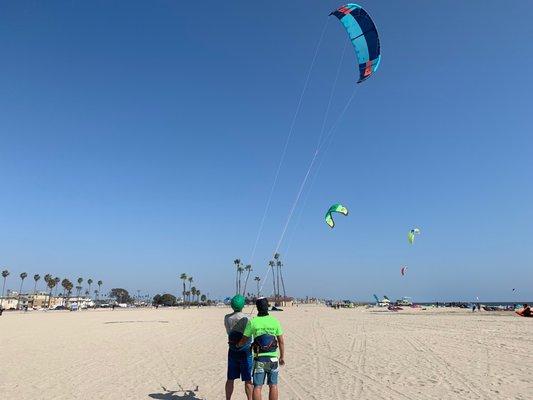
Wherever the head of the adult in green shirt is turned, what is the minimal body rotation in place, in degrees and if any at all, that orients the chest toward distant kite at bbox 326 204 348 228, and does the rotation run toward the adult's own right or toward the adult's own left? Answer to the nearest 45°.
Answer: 0° — they already face it

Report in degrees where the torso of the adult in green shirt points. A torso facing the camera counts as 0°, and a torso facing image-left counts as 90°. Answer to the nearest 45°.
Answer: approximately 180°
